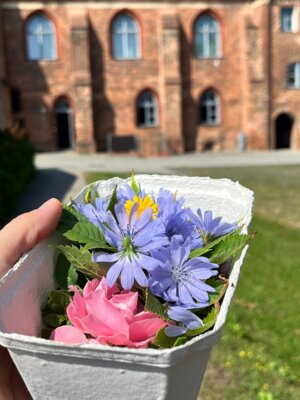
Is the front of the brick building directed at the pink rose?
yes

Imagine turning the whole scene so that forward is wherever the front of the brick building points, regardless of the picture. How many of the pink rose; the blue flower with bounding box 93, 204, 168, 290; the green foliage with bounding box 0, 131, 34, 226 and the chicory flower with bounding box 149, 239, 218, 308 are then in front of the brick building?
4

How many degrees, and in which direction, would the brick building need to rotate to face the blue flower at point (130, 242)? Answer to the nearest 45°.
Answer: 0° — it already faces it

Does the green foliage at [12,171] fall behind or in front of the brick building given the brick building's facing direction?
in front

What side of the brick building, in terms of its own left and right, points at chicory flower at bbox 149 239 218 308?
front

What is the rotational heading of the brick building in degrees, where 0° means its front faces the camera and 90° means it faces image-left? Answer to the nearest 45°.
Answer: approximately 0°
